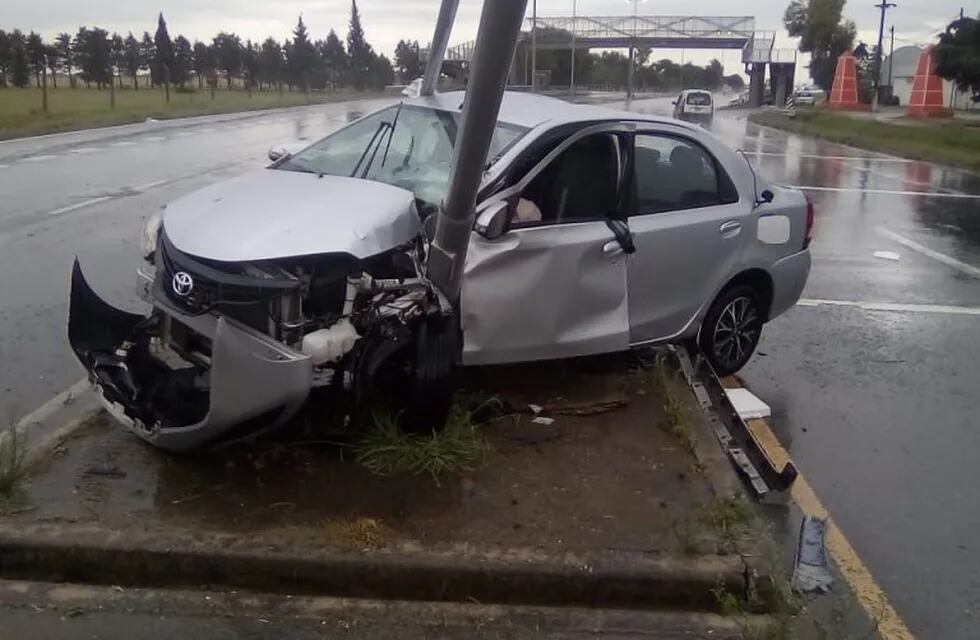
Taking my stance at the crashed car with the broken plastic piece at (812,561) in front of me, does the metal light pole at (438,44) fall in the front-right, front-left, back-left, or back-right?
back-left

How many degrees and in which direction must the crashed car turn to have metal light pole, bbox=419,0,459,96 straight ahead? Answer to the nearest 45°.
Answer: approximately 135° to its right

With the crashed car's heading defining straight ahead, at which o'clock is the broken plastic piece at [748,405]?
The broken plastic piece is roughly at 7 o'clock from the crashed car.

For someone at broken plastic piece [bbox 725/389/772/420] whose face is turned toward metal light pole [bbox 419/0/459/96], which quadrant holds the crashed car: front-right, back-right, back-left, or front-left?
front-left

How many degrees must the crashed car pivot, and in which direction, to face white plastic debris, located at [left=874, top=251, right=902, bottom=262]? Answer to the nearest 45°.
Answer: approximately 180°

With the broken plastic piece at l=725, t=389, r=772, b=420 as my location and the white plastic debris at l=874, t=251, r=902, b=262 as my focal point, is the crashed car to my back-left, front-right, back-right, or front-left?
back-left

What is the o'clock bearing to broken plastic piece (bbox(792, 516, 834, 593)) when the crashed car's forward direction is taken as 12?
The broken plastic piece is roughly at 9 o'clock from the crashed car.

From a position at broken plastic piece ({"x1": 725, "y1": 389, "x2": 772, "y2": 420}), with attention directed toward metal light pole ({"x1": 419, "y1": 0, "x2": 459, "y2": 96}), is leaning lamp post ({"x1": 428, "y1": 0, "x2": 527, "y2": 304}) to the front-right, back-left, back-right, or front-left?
front-left
